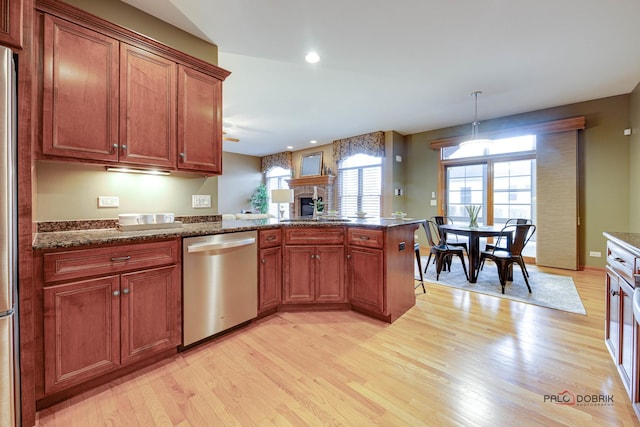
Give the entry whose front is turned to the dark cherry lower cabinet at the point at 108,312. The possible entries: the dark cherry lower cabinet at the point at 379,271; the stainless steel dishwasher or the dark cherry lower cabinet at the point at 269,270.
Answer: the dark cherry lower cabinet at the point at 379,271

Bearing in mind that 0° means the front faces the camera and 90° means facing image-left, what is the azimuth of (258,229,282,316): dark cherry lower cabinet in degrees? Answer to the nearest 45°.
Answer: approximately 315°

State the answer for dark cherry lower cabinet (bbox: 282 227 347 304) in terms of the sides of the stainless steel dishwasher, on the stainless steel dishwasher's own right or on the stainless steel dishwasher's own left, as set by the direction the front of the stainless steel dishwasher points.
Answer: on the stainless steel dishwasher's own left

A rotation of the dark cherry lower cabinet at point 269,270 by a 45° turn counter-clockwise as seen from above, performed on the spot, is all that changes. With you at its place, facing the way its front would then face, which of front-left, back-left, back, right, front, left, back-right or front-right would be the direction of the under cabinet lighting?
back

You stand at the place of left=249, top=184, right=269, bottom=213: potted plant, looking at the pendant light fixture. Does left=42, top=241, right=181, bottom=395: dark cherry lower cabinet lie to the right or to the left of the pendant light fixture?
right

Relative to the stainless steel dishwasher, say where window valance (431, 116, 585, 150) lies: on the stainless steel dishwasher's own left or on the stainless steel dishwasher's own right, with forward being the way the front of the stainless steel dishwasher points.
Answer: on the stainless steel dishwasher's own left

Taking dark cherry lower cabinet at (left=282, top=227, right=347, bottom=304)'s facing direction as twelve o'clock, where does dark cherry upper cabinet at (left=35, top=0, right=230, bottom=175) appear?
The dark cherry upper cabinet is roughly at 2 o'clock from the dark cherry lower cabinet.

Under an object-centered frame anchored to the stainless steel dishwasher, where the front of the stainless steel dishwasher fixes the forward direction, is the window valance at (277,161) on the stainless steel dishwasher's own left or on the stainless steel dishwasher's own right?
on the stainless steel dishwasher's own left

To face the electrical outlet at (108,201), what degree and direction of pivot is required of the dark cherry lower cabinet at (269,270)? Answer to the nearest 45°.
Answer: approximately 135° to its right

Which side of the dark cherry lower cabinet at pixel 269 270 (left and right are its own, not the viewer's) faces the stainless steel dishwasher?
right

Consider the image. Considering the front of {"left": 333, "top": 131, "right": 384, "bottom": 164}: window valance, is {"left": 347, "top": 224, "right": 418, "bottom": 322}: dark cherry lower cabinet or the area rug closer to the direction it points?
the dark cherry lower cabinet
